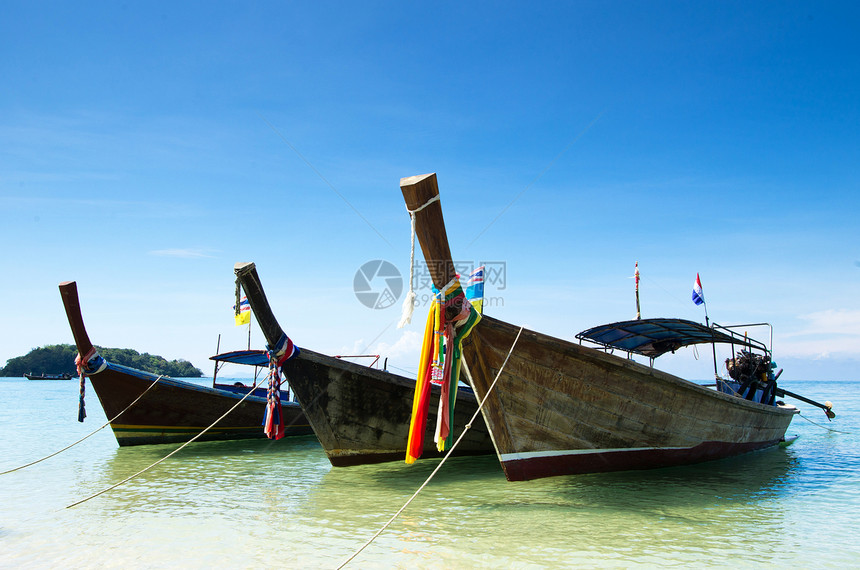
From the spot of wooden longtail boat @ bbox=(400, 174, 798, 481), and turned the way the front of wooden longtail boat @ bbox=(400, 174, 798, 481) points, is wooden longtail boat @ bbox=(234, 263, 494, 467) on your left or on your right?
on your right

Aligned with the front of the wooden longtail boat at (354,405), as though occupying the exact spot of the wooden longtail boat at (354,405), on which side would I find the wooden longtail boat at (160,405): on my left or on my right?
on my right

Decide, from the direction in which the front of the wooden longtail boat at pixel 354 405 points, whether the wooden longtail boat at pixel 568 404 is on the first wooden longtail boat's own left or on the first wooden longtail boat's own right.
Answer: on the first wooden longtail boat's own left

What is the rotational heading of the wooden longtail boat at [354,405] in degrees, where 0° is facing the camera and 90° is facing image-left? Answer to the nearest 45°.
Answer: approximately 45°
